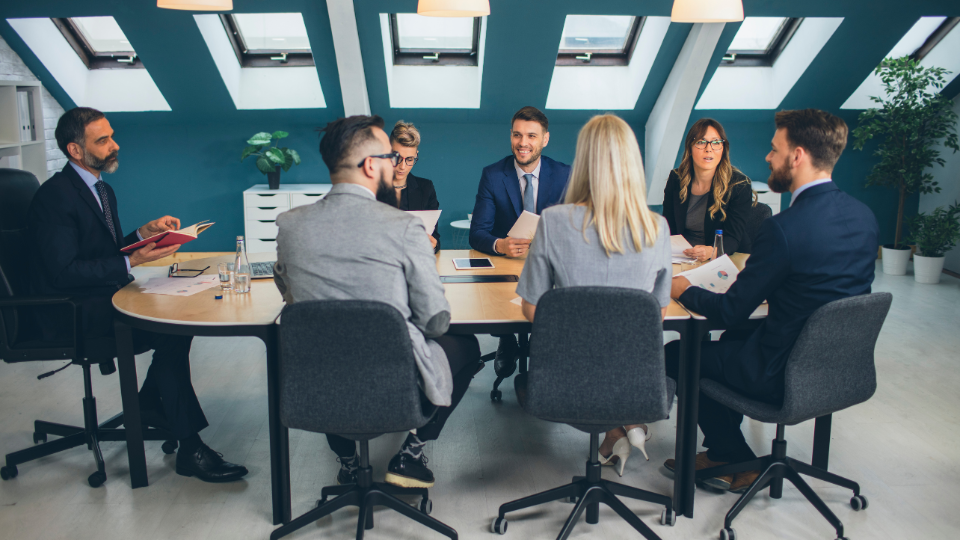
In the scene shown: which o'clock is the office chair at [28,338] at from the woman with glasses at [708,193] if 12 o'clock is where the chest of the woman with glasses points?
The office chair is roughly at 2 o'clock from the woman with glasses.

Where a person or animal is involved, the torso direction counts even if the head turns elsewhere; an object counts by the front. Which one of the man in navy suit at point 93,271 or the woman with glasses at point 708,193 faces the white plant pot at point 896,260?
the man in navy suit

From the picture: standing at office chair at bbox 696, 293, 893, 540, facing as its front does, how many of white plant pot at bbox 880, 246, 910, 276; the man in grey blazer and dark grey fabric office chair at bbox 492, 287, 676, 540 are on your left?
2

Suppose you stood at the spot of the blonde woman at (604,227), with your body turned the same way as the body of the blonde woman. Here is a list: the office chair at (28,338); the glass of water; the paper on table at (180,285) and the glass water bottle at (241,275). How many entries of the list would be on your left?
4

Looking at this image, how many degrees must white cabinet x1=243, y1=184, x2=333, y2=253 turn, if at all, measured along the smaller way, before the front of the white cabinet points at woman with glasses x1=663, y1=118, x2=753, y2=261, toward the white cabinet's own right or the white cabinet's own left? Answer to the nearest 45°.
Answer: approximately 45° to the white cabinet's own left

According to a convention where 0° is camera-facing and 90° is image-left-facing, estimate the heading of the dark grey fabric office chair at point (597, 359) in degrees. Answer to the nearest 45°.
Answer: approximately 180°

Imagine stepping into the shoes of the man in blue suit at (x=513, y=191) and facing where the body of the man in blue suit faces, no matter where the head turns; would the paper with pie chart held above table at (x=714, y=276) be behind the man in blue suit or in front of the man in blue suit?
in front

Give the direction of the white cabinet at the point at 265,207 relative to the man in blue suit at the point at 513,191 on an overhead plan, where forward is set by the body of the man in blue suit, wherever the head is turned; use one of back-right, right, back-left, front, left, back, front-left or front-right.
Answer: back-right

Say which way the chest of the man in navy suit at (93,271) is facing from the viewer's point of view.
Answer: to the viewer's right

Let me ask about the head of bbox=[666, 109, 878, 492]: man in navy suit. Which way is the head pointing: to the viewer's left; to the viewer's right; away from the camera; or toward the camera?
to the viewer's left

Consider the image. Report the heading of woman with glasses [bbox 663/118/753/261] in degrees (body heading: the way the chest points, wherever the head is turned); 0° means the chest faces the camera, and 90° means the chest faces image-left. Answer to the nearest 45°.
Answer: approximately 0°

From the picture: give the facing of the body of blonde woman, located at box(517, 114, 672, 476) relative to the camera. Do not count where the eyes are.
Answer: away from the camera

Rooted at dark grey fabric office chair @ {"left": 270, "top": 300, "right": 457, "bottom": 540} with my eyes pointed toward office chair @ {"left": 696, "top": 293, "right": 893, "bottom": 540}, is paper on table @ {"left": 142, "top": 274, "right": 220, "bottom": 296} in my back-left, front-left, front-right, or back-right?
back-left
